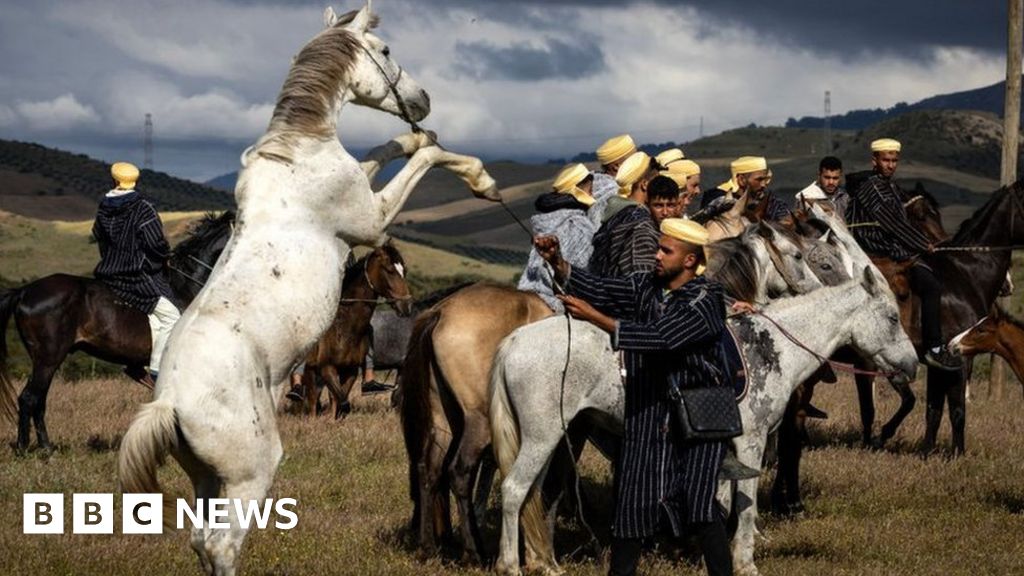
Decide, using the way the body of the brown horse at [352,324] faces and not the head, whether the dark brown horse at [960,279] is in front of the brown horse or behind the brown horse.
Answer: in front

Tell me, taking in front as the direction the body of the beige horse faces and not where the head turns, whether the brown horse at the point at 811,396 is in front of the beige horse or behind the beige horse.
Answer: in front

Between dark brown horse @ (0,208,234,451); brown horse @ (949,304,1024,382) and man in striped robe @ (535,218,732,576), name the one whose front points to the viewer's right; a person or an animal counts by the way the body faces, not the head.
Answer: the dark brown horse

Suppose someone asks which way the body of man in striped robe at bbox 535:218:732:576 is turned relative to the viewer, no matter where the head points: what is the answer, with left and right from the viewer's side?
facing the viewer and to the left of the viewer

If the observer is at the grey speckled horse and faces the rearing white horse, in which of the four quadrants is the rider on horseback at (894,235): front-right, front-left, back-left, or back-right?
back-right

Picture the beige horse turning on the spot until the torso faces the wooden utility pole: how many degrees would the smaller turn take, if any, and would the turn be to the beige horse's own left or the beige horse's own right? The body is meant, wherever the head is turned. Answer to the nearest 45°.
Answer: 0° — it already faces it

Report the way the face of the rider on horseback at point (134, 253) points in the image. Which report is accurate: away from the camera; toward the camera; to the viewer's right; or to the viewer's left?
away from the camera

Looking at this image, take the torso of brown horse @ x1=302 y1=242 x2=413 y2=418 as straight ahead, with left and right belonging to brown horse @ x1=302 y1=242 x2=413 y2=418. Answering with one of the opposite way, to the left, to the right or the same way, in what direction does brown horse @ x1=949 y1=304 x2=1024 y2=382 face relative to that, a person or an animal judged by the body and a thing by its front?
the opposite way

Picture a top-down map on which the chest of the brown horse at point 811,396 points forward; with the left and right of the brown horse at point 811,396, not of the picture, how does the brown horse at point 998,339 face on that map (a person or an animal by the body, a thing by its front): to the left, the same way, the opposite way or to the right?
the opposite way

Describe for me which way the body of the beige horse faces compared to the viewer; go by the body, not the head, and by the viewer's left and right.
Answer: facing away from the viewer and to the right of the viewer

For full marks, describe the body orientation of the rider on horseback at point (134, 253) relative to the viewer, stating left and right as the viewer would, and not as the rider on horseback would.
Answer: facing away from the viewer and to the right of the viewer

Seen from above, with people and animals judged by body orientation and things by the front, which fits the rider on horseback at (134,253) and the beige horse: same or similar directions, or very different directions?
same or similar directions

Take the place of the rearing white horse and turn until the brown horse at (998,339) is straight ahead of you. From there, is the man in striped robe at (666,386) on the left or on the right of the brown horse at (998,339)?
right

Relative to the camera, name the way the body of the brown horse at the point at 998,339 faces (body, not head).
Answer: to the viewer's left

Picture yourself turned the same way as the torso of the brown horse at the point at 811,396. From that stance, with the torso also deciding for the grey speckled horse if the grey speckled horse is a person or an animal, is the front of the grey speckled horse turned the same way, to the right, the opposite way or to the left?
the same way

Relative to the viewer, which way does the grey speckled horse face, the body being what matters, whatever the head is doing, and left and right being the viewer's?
facing to the right of the viewer
